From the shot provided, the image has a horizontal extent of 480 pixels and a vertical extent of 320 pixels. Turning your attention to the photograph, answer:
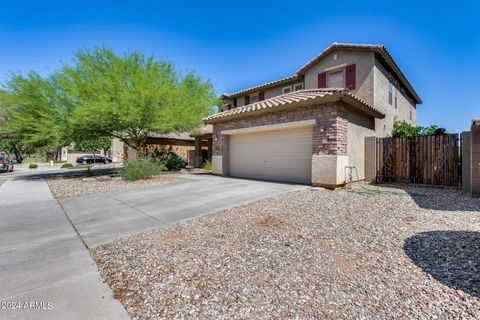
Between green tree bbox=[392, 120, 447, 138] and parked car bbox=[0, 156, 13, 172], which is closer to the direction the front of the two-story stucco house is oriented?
the parked car

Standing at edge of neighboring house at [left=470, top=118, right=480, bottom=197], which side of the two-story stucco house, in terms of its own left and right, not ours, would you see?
left

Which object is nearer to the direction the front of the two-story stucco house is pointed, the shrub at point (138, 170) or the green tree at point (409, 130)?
the shrub

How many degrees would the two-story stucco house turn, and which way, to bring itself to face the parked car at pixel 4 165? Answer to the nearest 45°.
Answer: approximately 45° to its right

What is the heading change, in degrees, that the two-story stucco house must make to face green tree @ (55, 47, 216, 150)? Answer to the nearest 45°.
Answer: approximately 45° to its right

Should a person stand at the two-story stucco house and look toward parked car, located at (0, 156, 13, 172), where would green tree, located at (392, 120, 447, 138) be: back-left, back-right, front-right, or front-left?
back-right

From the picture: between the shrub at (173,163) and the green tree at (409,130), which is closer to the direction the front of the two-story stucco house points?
the shrub

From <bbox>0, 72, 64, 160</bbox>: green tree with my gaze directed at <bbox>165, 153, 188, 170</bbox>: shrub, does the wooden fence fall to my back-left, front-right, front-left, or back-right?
front-right

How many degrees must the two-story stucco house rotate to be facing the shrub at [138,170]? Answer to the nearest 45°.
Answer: approximately 45° to its right

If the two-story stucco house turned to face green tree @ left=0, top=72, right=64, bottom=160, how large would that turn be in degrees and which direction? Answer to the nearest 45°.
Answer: approximately 45° to its right

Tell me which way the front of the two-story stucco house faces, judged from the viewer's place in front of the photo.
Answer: facing the viewer and to the left of the viewer
